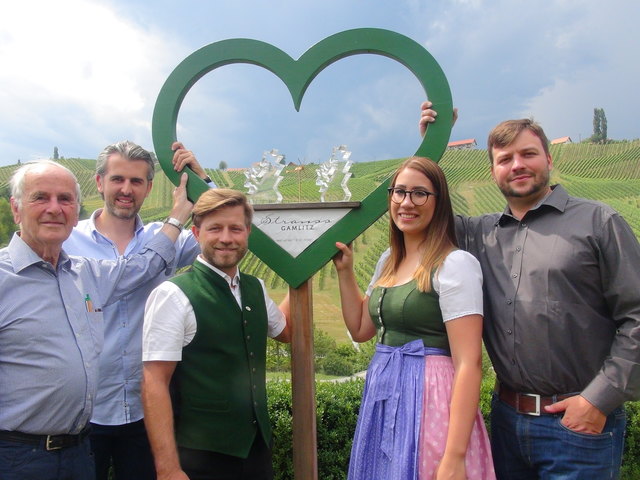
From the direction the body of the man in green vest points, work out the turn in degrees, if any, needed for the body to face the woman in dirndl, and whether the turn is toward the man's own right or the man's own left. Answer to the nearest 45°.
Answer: approximately 45° to the man's own left

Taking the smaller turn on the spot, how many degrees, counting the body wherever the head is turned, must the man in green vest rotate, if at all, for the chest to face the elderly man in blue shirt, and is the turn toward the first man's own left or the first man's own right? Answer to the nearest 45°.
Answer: approximately 135° to the first man's own right

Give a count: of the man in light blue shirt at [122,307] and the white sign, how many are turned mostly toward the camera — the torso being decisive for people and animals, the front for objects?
2

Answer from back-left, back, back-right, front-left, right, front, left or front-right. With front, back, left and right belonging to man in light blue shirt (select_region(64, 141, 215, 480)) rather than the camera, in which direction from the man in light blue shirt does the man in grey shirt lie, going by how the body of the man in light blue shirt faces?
front-left

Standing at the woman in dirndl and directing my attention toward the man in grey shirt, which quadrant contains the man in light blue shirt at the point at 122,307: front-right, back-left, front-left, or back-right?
back-left

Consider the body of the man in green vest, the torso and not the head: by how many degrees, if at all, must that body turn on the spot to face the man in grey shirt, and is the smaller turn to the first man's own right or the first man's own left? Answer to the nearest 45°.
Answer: approximately 45° to the first man's own left

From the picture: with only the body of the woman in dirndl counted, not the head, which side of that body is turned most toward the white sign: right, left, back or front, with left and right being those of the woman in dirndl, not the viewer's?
right

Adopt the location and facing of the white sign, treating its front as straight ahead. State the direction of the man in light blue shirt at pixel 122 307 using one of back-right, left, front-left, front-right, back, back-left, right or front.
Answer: right
